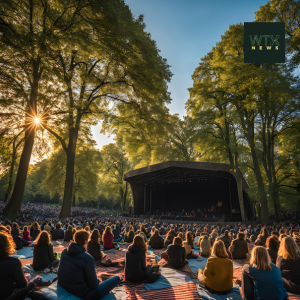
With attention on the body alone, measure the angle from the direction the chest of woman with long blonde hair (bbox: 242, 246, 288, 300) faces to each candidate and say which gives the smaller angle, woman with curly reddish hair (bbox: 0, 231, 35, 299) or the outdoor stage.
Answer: the outdoor stage

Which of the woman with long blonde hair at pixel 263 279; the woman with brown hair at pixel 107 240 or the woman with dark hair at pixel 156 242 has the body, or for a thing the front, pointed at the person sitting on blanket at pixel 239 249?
the woman with long blonde hair

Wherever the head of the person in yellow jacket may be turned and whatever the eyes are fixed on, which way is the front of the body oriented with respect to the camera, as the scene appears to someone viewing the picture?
away from the camera

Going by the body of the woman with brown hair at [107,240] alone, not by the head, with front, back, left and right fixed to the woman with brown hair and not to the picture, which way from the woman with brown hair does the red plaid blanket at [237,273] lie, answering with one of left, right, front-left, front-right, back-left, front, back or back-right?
back-right

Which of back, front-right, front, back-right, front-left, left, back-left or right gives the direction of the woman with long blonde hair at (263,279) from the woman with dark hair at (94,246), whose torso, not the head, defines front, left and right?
back-right

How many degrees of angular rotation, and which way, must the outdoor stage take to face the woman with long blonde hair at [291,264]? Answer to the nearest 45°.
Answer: approximately 45° to its left

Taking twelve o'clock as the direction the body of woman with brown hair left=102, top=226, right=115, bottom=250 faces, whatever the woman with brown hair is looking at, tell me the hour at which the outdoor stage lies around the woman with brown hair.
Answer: The outdoor stage is roughly at 1 o'clock from the woman with brown hair.

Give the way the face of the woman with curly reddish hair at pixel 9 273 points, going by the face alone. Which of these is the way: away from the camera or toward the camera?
away from the camera

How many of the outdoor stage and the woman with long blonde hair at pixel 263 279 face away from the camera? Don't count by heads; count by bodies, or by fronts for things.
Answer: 1

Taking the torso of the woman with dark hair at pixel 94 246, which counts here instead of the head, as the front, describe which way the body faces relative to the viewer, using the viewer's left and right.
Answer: facing away from the viewer

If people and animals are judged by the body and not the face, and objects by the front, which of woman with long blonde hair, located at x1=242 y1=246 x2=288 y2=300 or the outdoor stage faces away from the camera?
the woman with long blonde hair

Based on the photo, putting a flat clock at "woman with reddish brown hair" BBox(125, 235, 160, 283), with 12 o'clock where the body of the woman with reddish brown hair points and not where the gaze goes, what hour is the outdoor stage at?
The outdoor stage is roughly at 11 o'clock from the woman with reddish brown hair.

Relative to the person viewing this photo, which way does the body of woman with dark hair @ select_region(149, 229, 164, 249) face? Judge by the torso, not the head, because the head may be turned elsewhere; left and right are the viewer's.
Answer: facing away from the viewer

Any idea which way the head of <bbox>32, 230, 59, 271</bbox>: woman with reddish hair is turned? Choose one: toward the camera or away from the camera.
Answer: away from the camera

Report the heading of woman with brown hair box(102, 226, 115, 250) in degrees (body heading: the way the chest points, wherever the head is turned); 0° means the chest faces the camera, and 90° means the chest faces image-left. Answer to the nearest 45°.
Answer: approximately 180°

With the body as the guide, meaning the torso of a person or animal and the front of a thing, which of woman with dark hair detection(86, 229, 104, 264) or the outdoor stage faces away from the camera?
the woman with dark hair

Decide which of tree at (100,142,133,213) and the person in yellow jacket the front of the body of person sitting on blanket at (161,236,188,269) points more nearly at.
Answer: the tree
